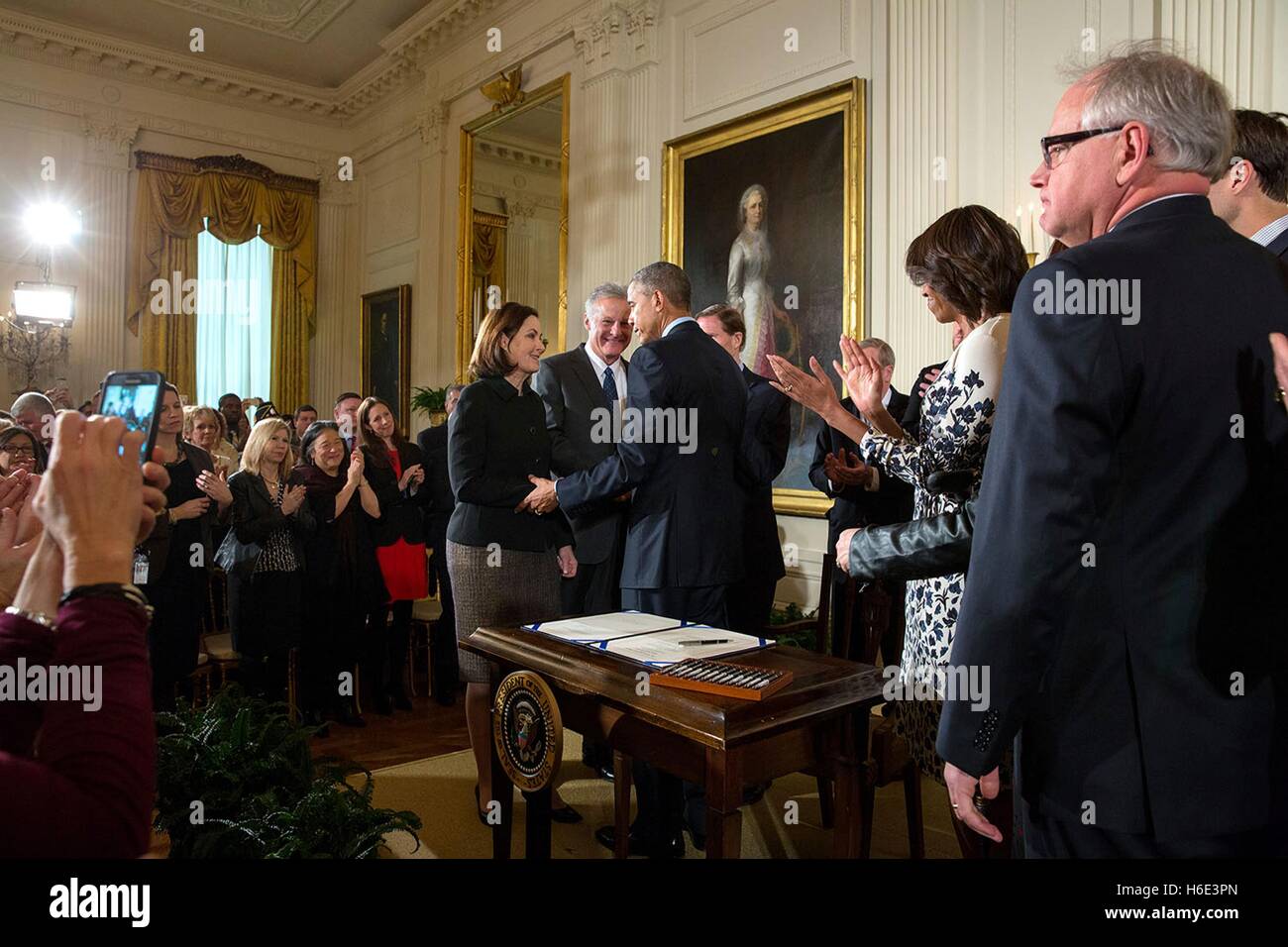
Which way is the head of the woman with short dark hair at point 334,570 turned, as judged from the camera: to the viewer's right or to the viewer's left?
to the viewer's right

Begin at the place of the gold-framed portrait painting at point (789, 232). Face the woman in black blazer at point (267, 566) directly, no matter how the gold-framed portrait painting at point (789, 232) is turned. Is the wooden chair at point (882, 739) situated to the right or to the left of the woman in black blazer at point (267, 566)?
left

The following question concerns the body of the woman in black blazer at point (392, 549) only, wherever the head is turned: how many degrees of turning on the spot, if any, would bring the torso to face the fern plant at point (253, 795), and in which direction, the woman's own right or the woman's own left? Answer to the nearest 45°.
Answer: approximately 45° to the woman's own right

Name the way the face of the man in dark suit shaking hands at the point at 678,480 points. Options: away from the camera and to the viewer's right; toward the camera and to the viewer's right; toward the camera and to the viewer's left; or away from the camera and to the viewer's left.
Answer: away from the camera and to the viewer's left

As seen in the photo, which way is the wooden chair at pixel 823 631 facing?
to the viewer's left

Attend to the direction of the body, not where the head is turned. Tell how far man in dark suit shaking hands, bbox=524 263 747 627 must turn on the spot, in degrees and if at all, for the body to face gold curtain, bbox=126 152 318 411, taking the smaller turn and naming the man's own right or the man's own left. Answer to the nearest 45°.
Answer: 0° — they already face it

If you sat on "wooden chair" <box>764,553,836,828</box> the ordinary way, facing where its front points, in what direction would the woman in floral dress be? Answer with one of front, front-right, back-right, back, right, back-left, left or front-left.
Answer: left

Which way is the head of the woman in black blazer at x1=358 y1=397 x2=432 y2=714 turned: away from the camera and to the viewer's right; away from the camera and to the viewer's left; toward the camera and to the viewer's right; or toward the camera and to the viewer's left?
toward the camera and to the viewer's right
